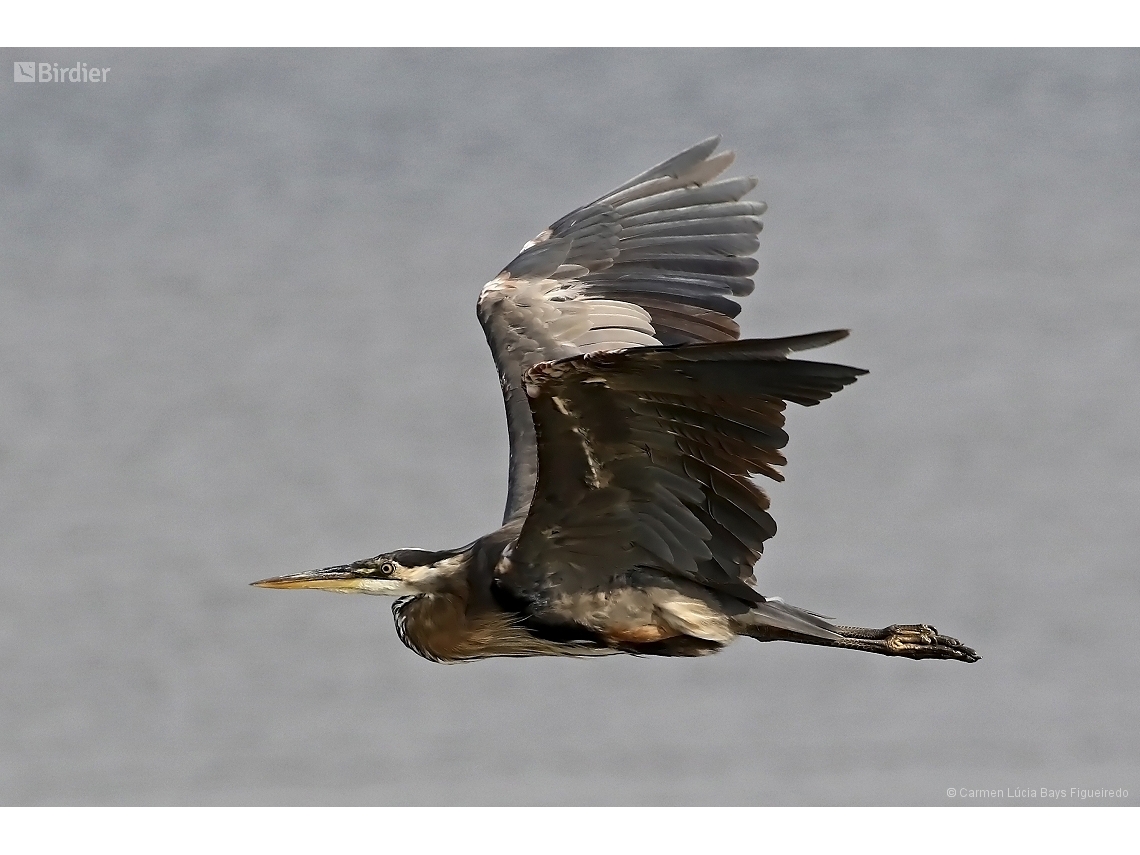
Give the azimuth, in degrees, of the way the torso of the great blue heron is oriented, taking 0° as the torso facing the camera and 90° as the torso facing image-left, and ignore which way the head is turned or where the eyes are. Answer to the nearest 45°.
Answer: approximately 90°
